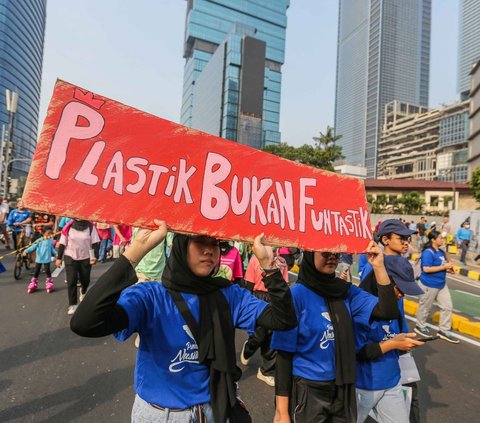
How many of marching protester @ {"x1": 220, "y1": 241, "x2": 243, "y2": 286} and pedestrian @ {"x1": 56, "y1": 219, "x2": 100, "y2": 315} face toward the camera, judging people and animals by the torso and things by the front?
2

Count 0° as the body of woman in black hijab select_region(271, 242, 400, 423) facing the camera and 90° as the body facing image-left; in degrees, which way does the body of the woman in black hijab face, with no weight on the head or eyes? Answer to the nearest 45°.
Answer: approximately 315°

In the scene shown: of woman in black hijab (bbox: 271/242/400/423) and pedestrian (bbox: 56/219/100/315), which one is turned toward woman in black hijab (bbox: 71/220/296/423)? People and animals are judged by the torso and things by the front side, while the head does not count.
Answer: the pedestrian

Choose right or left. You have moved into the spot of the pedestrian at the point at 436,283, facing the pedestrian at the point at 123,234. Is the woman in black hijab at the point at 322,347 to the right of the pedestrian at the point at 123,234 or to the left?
left

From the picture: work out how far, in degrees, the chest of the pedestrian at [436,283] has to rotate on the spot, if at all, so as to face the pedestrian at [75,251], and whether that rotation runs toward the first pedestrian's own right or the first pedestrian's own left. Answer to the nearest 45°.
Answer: approximately 90° to the first pedestrian's own right

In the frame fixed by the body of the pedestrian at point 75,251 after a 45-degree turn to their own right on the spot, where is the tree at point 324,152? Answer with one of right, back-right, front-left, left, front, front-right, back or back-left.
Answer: back

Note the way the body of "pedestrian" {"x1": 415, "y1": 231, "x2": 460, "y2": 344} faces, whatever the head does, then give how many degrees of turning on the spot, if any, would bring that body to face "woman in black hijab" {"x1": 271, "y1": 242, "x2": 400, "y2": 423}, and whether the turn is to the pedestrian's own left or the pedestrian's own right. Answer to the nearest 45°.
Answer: approximately 45° to the pedestrian's own right

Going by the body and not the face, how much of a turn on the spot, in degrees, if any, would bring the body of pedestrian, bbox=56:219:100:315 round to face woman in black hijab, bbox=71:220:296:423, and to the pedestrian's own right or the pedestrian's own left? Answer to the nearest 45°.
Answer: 0° — they already face them

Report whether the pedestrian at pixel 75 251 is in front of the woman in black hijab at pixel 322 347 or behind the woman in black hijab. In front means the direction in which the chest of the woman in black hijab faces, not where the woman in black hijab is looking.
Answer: behind

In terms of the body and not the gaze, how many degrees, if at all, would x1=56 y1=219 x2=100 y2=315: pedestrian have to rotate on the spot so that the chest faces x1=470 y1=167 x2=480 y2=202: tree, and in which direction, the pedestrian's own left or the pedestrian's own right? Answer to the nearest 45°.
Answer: approximately 90° to the pedestrian's own left

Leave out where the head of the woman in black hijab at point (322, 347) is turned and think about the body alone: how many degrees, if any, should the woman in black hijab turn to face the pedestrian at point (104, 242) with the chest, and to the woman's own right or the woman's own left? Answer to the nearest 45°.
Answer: approximately 180°

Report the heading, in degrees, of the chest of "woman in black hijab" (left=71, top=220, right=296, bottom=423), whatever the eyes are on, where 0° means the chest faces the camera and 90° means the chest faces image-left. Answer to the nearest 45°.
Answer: approximately 315°

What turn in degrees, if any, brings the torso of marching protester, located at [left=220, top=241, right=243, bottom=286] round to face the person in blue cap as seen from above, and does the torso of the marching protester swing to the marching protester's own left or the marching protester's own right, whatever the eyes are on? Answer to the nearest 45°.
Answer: approximately 45° to the marching protester's own left
